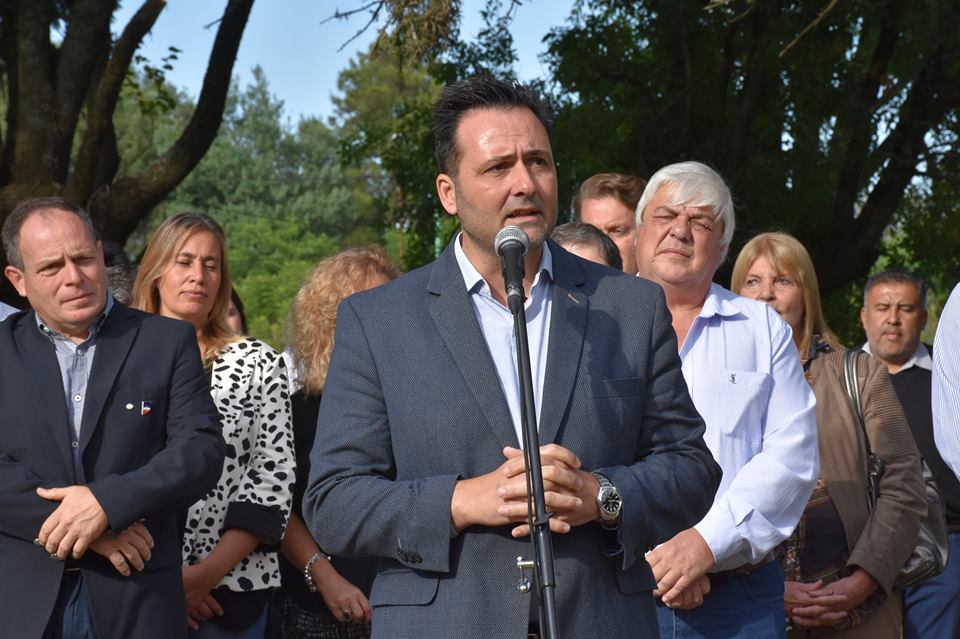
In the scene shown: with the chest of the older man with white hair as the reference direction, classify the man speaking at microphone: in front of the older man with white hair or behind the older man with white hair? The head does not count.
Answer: in front

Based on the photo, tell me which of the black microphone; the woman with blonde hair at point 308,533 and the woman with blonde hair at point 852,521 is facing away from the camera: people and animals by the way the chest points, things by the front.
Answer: the black microphone

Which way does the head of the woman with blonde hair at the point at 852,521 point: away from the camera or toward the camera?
toward the camera

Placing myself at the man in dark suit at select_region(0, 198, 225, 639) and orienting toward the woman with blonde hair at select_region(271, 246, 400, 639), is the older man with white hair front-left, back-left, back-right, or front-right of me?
front-right

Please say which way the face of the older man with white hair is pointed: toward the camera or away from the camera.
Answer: toward the camera

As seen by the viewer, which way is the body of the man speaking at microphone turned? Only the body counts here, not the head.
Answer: toward the camera

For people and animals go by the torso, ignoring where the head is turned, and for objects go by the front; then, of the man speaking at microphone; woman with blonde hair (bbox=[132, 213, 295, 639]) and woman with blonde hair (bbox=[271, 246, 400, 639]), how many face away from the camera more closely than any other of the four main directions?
0

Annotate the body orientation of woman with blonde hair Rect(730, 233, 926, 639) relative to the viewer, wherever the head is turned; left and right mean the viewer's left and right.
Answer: facing the viewer and to the left of the viewer

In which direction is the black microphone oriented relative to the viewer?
away from the camera

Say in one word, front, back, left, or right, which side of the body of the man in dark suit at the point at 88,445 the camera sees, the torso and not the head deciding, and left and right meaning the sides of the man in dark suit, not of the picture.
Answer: front

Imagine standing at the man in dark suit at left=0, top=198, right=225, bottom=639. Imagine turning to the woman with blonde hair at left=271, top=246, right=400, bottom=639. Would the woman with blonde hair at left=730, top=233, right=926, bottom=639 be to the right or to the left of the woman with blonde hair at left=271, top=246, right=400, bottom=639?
right

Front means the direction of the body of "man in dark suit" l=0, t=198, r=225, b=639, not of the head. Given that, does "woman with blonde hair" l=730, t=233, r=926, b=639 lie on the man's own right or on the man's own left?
on the man's own left

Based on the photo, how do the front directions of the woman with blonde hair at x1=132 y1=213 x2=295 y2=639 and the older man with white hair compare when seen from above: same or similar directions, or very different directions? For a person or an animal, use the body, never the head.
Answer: same or similar directions

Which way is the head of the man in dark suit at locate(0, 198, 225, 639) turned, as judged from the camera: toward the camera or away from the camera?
toward the camera

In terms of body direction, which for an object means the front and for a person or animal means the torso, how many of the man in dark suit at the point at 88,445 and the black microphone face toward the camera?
1
